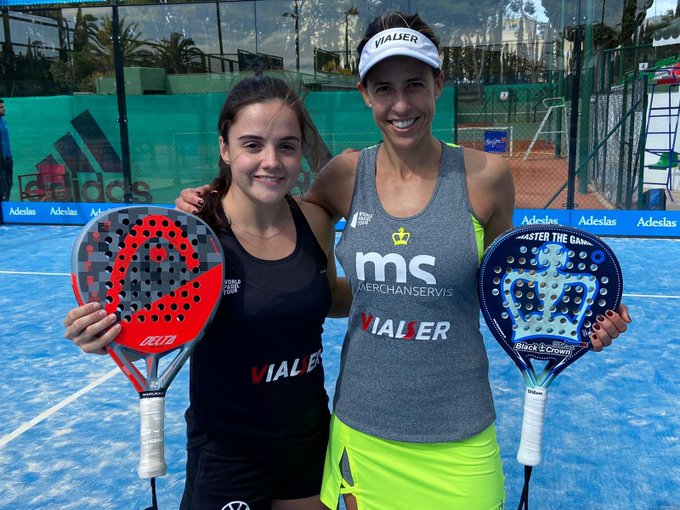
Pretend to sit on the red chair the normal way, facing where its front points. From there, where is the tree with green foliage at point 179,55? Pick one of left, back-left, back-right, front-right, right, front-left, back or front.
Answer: back

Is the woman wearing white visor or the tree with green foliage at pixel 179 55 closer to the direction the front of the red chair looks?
the woman wearing white visor

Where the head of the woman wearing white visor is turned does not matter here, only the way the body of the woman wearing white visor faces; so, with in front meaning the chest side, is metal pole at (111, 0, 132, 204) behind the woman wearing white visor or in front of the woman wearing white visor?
behind

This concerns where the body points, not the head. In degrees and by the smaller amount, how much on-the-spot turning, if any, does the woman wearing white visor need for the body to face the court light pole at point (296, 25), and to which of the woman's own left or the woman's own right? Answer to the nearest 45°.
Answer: approximately 180°

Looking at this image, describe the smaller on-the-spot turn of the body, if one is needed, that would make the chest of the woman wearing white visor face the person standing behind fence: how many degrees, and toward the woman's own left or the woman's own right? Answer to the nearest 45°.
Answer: approximately 135° to the woman's own right

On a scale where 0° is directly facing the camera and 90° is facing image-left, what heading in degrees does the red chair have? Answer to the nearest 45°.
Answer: approximately 45°

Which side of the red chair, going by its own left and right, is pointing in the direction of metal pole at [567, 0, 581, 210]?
left

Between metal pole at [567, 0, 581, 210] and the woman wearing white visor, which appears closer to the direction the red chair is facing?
the woman wearing white visor

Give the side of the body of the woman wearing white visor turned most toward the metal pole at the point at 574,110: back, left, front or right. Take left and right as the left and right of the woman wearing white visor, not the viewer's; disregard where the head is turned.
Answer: back
